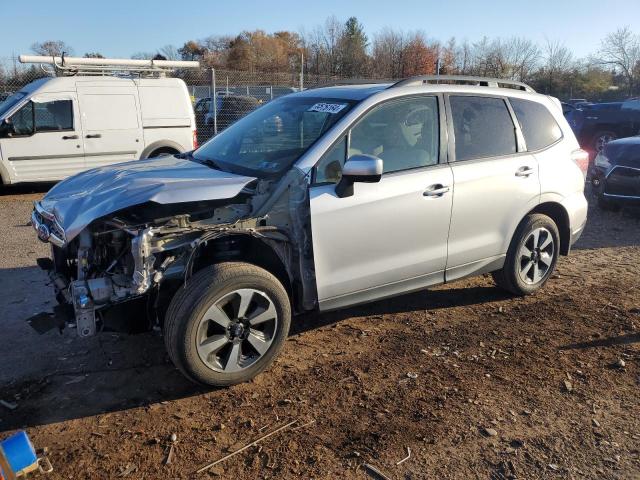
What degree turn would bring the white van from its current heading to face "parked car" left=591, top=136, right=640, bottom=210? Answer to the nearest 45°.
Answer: approximately 135° to its left

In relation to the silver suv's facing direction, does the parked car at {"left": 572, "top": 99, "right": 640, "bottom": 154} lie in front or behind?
behind

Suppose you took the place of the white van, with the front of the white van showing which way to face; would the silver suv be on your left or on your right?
on your left

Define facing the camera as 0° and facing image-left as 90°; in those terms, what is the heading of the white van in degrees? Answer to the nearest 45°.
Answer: approximately 90°

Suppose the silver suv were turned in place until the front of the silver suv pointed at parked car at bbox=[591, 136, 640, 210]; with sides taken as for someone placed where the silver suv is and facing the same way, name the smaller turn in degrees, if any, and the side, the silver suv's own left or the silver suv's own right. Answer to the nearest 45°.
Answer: approximately 180°

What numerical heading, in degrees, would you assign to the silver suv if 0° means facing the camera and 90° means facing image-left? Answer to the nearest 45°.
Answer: approximately 45°

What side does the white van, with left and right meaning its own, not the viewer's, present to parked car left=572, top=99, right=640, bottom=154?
back
